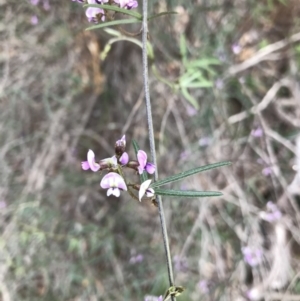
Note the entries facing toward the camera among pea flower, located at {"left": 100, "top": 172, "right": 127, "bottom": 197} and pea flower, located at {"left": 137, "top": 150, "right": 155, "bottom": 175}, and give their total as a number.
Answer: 1

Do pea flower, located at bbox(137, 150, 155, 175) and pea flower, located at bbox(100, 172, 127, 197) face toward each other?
no

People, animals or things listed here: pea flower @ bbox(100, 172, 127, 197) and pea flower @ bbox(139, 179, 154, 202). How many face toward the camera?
1

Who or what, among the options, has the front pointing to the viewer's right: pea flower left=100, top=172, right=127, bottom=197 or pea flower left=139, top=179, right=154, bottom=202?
pea flower left=139, top=179, right=154, bottom=202

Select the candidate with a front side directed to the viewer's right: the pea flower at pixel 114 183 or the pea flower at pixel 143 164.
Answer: the pea flower at pixel 143 164

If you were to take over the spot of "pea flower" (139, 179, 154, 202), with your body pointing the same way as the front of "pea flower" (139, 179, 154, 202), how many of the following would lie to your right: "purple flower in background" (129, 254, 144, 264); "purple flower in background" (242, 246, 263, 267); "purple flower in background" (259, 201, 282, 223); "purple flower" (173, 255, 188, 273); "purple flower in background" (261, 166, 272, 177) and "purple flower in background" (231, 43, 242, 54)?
0

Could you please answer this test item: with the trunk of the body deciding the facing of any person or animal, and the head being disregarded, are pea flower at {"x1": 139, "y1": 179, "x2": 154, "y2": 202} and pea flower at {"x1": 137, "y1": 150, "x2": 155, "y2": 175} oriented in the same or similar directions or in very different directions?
same or similar directions

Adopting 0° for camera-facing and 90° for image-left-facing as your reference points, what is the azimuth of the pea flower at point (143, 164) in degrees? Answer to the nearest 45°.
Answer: approximately 270°

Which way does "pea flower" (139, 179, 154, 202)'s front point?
to the viewer's right

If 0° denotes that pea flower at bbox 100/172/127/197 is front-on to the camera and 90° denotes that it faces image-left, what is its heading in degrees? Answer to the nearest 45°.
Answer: approximately 0°

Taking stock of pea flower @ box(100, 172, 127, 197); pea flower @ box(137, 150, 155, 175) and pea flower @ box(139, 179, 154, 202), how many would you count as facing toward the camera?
1

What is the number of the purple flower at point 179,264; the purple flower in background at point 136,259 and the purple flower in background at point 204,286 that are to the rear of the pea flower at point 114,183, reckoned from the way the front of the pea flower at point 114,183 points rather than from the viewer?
3

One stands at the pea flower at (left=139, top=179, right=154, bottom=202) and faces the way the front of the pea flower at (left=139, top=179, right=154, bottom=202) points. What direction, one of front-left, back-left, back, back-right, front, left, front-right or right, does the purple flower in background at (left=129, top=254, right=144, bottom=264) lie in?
left

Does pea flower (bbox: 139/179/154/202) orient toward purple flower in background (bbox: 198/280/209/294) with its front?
no

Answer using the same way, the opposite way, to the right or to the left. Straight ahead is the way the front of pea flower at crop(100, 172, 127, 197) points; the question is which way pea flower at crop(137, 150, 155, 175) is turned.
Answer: to the left
